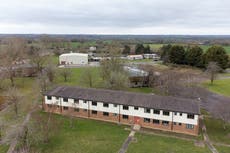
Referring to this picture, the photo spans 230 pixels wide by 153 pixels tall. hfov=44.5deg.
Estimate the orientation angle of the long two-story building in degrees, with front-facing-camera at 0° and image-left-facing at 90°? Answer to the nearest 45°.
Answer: approximately 0°

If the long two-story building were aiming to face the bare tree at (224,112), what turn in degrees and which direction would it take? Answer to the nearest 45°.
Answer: approximately 90° to its left
